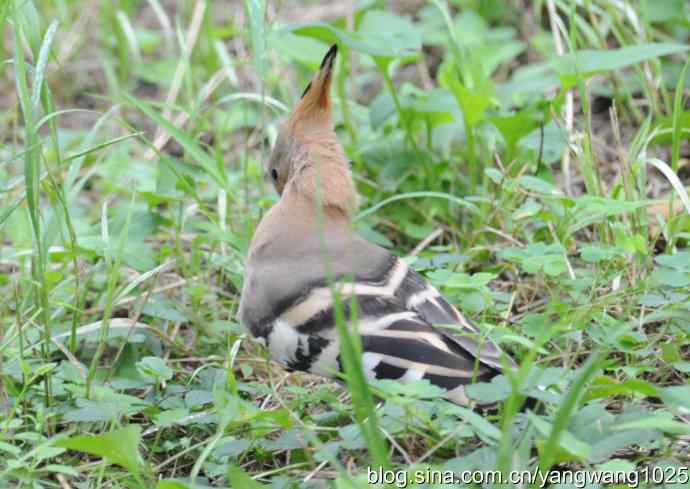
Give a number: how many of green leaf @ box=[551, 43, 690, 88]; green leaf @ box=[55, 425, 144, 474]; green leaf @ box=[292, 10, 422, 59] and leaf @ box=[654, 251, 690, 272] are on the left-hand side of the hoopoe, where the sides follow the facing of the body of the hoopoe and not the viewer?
1

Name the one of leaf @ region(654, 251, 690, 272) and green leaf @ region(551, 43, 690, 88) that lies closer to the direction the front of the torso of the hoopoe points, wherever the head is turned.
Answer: the green leaf

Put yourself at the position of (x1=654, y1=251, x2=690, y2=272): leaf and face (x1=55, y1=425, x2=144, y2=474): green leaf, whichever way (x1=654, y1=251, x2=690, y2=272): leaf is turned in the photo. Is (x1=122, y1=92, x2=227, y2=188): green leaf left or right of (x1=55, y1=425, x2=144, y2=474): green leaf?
right

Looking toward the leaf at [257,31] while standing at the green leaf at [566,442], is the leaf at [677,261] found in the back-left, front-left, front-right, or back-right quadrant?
front-right

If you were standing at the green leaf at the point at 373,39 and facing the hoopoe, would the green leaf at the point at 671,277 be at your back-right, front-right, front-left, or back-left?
front-left

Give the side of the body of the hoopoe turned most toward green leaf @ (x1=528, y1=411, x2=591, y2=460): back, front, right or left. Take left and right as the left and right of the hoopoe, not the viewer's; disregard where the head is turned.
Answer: back

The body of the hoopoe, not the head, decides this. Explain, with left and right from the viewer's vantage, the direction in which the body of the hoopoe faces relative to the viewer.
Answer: facing away from the viewer and to the left of the viewer

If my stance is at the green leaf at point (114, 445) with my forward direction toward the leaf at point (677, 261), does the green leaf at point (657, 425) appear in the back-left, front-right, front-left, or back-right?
front-right

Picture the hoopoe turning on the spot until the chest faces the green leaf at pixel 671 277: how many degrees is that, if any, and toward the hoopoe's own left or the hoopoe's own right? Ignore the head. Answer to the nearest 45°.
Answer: approximately 135° to the hoopoe's own right

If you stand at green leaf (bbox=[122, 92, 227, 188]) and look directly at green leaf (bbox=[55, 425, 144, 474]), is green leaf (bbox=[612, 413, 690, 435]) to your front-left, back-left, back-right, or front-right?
front-left

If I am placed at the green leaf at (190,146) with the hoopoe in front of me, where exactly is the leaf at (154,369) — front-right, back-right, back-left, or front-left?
front-right

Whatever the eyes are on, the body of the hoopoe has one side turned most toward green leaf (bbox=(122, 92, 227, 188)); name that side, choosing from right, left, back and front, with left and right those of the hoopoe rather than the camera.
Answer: front

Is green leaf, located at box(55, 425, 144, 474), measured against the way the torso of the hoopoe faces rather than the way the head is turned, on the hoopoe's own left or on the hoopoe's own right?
on the hoopoe's own left

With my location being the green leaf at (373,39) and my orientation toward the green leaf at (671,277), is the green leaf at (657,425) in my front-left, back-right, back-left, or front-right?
front-right

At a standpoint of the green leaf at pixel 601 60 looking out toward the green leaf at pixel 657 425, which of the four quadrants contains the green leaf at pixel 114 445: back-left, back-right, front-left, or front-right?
front-right

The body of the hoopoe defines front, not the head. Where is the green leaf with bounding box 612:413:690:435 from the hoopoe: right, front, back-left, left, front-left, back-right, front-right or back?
back

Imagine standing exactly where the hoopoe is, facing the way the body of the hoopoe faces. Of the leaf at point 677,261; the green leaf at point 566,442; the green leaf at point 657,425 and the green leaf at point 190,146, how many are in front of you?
1
